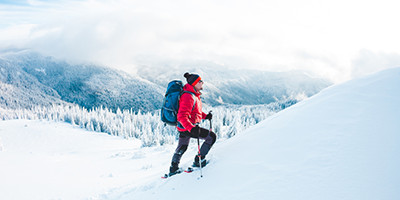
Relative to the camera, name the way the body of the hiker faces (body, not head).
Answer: to the viewer's right
